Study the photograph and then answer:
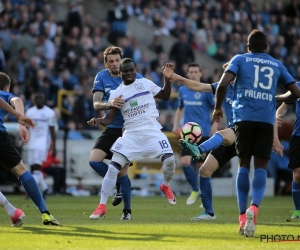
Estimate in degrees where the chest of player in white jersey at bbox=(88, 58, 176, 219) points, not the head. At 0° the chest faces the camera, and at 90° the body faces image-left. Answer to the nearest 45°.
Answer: approximately 0°

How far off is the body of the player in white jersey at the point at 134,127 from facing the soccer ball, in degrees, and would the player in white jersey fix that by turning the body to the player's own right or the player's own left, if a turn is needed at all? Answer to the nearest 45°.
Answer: approximately 135° to the player's own left
